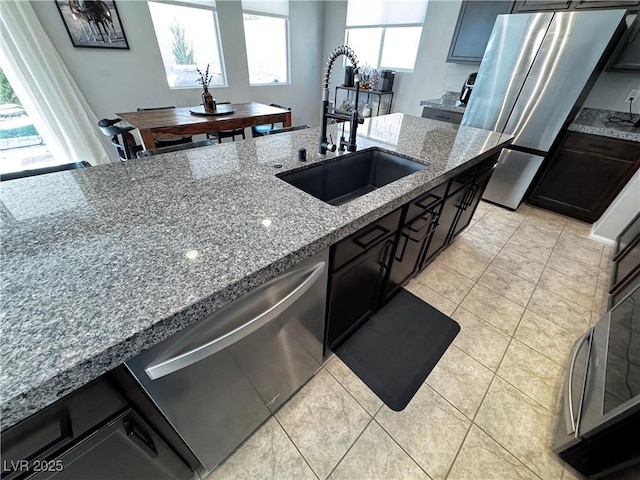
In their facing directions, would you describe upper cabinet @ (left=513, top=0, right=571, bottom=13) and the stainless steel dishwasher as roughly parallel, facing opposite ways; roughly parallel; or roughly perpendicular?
roughly perpendicular

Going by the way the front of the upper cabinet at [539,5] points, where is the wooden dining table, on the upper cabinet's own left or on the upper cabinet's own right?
on the upper cabinet's own right

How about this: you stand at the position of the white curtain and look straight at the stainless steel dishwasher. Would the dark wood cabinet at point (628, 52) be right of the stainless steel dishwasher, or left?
left

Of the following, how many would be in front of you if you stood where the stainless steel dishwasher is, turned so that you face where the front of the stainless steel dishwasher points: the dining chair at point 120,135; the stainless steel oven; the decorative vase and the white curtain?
1

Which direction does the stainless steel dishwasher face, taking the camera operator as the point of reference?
facing the viewer and to the right of the viewer

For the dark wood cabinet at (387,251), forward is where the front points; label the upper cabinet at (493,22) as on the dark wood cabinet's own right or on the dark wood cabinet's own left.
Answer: on the dark wood cabinet's own left

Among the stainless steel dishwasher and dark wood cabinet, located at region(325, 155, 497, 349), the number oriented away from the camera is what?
0

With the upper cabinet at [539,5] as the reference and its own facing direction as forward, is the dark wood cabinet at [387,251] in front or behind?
in front

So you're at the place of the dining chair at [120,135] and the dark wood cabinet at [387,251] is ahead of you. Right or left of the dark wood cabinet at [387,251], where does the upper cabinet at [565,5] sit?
left

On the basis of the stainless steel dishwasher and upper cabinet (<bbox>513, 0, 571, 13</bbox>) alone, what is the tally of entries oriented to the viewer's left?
0

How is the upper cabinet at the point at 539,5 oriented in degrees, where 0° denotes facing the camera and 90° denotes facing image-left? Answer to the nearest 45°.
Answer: approximately 0°
